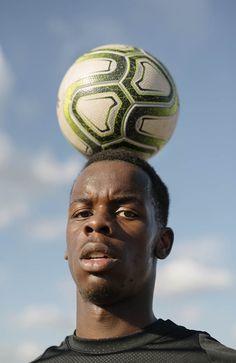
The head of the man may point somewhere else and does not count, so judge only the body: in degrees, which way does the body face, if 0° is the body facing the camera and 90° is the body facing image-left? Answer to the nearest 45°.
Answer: approximately 45°

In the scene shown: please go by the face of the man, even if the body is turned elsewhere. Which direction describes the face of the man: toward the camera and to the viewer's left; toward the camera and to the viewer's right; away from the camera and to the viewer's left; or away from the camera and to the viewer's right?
toward the camera and to the viewer's left
